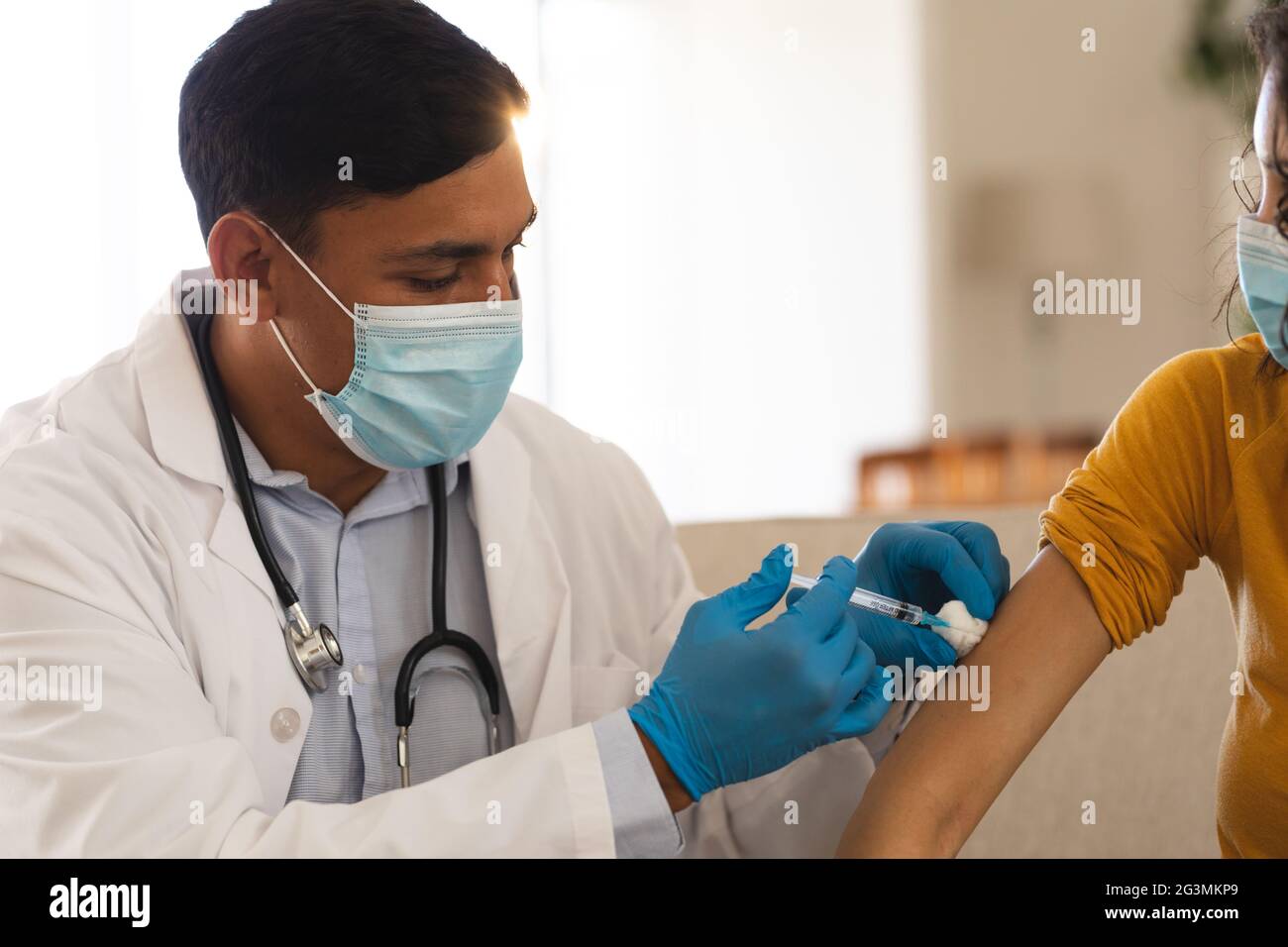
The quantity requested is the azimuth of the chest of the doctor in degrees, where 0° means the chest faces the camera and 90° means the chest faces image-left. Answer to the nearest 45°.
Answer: approximately 315°

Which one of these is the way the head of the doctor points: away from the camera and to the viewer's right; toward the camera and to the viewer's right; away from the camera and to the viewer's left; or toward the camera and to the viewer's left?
toward the camera and to the viewer's right
